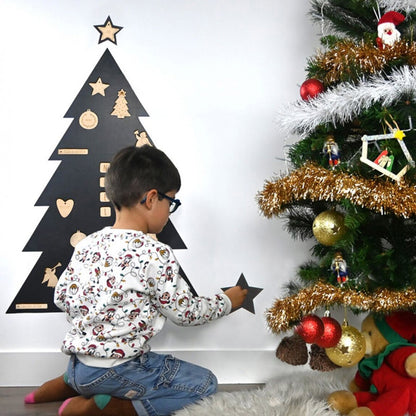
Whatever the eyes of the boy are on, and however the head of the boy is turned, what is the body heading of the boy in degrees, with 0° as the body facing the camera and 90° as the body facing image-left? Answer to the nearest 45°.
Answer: approximately 225°

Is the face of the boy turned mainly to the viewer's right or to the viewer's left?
to the viewer's right

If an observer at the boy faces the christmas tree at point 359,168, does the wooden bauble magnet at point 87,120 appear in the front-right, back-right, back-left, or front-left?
back-left
